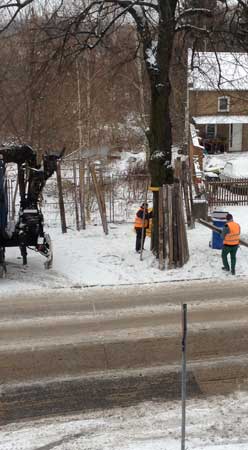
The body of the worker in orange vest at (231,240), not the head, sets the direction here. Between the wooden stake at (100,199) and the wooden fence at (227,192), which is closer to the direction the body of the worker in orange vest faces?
the wooden stake

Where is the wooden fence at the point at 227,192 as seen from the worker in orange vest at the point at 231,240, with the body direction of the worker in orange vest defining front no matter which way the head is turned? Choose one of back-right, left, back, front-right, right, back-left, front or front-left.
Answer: front-right

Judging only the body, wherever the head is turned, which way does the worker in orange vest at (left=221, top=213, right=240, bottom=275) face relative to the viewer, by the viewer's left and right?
facing away from the viewer and to the left of the viewer

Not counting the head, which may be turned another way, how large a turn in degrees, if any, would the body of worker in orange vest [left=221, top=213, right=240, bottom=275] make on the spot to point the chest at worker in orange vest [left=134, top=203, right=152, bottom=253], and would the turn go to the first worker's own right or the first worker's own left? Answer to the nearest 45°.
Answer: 0° — they already face them

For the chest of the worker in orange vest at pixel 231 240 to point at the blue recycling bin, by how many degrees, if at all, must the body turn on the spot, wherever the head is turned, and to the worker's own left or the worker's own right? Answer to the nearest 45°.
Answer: approximately 45° to the worker's own right

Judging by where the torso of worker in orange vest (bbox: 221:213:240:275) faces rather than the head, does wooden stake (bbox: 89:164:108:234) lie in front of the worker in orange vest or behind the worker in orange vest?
in front
